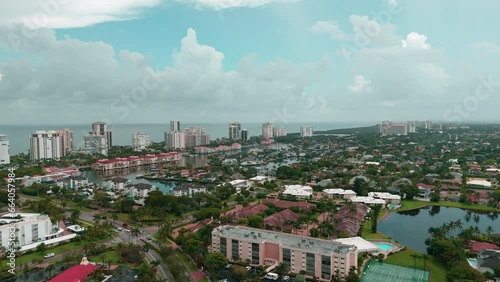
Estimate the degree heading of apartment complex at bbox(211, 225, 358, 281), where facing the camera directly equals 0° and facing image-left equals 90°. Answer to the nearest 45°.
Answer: approximately 45°

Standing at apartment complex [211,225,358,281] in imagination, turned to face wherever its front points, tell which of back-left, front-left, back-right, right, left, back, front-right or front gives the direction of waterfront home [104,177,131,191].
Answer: right

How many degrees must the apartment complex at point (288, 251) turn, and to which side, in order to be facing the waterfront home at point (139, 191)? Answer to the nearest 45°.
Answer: approximately 90° to its right

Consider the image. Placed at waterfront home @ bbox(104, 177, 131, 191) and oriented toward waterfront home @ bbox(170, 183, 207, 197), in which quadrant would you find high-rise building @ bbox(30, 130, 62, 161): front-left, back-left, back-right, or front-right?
back-left

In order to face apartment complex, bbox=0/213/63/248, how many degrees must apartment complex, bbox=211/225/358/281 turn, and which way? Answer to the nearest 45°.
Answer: approximately 45° to its right

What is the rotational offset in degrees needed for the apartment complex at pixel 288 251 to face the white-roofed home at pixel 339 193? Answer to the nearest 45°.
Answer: approximately 135° to its right

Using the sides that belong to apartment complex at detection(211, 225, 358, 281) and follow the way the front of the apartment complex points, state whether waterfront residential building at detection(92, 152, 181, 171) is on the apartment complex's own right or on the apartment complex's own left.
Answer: on the apartment complex's own right

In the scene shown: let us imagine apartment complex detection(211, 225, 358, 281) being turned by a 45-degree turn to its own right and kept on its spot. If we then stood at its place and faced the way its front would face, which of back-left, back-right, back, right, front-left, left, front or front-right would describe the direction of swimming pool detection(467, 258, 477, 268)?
back

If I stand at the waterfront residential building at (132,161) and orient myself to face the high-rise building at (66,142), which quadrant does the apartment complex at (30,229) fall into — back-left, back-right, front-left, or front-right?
back-left

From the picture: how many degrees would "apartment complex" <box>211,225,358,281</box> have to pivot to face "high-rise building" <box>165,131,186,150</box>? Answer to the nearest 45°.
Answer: approximately 135° to its right

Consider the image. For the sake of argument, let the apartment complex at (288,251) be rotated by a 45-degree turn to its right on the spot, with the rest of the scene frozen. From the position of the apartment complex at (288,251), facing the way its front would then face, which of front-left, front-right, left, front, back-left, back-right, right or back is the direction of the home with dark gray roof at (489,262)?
back

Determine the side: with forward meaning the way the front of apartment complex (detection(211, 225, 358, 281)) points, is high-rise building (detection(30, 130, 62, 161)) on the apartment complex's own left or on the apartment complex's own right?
on the apartment complex's own right
